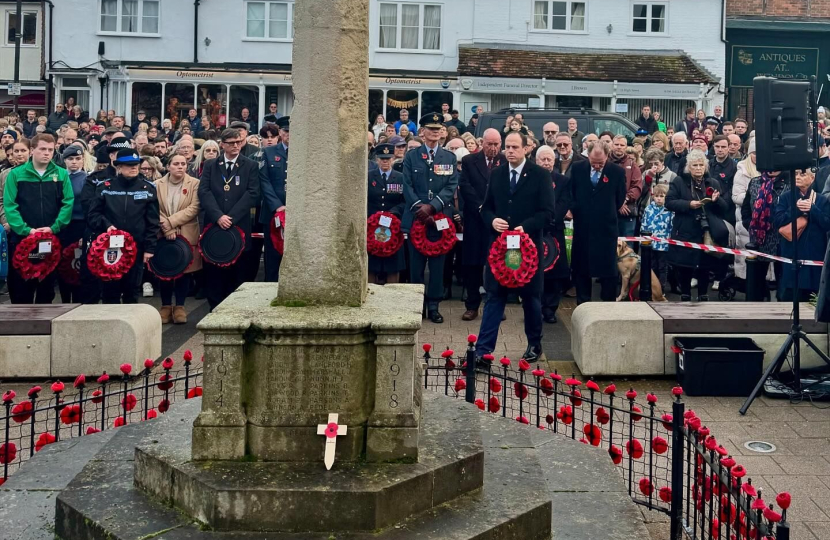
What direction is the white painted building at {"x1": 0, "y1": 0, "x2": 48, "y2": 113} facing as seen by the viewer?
toward the camera

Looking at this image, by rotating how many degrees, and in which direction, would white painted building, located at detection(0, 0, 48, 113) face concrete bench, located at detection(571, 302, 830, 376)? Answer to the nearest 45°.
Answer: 0° — it already faces it

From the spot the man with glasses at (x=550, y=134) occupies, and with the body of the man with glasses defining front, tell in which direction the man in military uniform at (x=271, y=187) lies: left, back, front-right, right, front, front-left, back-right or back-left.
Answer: front-right

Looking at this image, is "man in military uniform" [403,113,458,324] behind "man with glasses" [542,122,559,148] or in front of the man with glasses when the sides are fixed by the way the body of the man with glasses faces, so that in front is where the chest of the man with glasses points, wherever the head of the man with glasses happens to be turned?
in front

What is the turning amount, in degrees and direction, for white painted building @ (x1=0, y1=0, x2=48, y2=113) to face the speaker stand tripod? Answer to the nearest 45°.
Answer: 0° — it already faces it

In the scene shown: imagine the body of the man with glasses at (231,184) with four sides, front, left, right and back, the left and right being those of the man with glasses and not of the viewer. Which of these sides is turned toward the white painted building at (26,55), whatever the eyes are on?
back

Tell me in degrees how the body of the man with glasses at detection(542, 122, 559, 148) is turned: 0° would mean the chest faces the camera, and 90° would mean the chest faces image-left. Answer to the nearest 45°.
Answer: approximately 0°

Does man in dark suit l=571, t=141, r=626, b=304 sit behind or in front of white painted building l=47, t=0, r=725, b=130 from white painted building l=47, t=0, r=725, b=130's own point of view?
in front

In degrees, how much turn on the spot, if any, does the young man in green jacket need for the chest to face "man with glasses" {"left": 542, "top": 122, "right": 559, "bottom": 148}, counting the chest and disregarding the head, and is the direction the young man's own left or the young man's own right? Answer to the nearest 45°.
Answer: approximately 90° to the young man's own left

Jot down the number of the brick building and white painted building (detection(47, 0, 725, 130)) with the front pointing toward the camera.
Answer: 2

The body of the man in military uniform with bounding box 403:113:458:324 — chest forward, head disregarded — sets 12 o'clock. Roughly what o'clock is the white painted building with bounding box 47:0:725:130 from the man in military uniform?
The white painted building is roughly at 6 o'clock from the man in military uniform.
